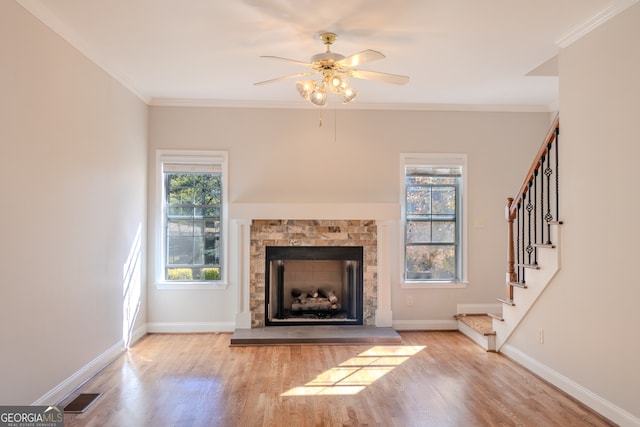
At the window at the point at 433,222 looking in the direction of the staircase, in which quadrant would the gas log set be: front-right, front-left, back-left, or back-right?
back-right

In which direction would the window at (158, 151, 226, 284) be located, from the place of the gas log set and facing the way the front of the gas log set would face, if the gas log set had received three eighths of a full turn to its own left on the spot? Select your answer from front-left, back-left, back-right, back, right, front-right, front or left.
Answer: back-left

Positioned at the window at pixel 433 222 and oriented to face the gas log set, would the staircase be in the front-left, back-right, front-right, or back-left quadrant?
back-left

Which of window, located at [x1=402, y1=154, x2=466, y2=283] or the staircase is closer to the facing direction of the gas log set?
the staircase

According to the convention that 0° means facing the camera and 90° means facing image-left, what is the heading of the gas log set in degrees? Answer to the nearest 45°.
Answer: approximately 0°

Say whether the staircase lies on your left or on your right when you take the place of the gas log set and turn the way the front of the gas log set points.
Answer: on your left

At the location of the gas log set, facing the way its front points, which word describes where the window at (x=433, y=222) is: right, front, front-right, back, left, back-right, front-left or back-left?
left
